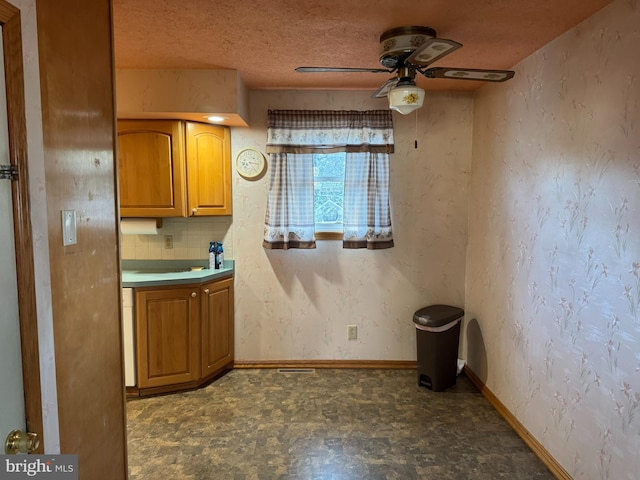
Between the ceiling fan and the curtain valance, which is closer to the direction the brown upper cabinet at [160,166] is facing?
the ceiling fan

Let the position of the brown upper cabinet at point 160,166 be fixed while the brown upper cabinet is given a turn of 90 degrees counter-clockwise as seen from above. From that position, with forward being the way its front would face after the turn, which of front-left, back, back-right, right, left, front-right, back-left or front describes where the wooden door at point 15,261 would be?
back-right

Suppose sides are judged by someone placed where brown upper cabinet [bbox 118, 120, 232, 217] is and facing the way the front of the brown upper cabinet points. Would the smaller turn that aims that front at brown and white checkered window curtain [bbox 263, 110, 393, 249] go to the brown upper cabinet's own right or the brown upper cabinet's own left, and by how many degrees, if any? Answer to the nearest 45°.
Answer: approximately 45° to the brown upper cabinet's own left

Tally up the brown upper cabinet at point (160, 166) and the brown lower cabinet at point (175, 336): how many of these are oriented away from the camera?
0

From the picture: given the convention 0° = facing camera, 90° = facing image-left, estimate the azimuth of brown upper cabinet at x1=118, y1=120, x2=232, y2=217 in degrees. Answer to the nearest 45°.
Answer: approximately 315°

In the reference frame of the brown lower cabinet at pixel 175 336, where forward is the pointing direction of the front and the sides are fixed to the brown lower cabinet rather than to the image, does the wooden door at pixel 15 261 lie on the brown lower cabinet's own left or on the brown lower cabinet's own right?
on the brown lower cabinet's own right
